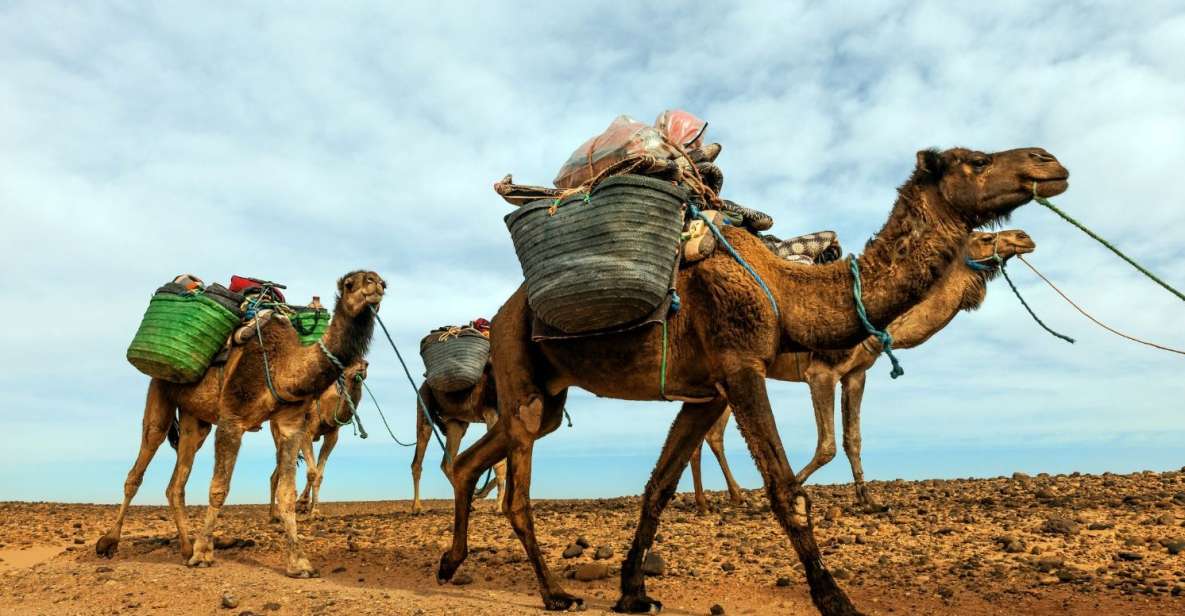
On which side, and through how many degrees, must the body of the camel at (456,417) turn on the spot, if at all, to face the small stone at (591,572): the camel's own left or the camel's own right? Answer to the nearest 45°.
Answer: approximately 90° to the camel's own right

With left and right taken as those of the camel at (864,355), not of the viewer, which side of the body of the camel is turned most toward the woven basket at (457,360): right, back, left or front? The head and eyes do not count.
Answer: back

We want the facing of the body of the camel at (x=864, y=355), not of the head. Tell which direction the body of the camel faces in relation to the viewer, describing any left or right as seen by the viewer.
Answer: facing to the right of the viewer

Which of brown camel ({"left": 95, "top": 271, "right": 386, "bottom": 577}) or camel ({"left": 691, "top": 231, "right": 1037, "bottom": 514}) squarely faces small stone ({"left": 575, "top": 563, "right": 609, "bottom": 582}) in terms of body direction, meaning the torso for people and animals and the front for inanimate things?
the brown camel

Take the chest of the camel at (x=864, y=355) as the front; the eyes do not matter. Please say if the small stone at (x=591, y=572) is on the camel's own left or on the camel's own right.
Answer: on the camel's own right

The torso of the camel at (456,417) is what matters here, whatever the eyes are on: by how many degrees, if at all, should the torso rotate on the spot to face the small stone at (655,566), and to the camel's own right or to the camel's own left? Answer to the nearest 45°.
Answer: approximately 90° to the camel's own right

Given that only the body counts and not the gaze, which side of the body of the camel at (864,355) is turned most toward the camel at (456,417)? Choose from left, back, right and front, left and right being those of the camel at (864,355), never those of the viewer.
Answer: back

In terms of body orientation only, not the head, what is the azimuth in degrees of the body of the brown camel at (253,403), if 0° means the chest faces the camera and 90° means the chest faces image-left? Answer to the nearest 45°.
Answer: approximately 315°

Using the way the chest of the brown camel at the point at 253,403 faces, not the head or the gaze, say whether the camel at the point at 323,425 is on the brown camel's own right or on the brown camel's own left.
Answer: on the brown camel's own left

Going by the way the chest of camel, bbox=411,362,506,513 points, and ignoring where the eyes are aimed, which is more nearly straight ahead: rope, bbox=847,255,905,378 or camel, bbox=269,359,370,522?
the rope

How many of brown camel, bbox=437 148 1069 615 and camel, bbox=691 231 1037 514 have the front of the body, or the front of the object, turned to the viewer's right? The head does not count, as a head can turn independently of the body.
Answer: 2

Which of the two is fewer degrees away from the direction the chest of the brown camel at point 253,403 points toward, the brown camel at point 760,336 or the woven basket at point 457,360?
the brown camel

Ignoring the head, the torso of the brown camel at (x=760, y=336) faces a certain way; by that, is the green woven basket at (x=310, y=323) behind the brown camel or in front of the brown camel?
behind

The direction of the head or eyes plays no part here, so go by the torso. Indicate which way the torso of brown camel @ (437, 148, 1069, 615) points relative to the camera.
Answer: to the viewer's right
